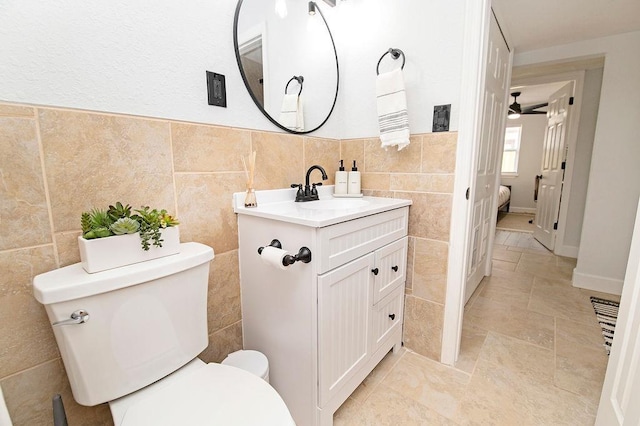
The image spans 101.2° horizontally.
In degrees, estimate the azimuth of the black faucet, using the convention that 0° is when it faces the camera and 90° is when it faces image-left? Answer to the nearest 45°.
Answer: approximately 315°

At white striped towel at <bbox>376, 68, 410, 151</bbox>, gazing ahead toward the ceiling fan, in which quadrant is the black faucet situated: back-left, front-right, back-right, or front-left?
back-left

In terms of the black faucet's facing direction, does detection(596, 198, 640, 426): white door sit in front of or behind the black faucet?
in front

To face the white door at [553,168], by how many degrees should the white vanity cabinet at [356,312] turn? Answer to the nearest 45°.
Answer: approximately 90° to its left

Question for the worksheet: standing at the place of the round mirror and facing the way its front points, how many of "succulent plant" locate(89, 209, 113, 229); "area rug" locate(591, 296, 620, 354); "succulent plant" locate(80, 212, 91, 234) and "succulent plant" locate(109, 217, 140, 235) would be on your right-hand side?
3

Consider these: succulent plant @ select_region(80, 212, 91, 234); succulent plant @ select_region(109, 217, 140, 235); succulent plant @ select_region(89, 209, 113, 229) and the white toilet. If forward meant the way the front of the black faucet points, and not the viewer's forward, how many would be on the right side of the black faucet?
4

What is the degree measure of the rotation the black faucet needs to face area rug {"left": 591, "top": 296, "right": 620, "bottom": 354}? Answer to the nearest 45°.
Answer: approximately 45° to its left

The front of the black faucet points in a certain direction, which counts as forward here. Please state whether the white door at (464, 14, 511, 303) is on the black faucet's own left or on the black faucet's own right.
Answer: on the black faucet's own left

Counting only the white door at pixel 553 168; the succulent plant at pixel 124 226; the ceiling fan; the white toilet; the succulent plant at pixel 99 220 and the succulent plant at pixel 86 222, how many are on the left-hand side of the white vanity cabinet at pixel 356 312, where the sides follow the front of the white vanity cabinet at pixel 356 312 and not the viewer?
2
